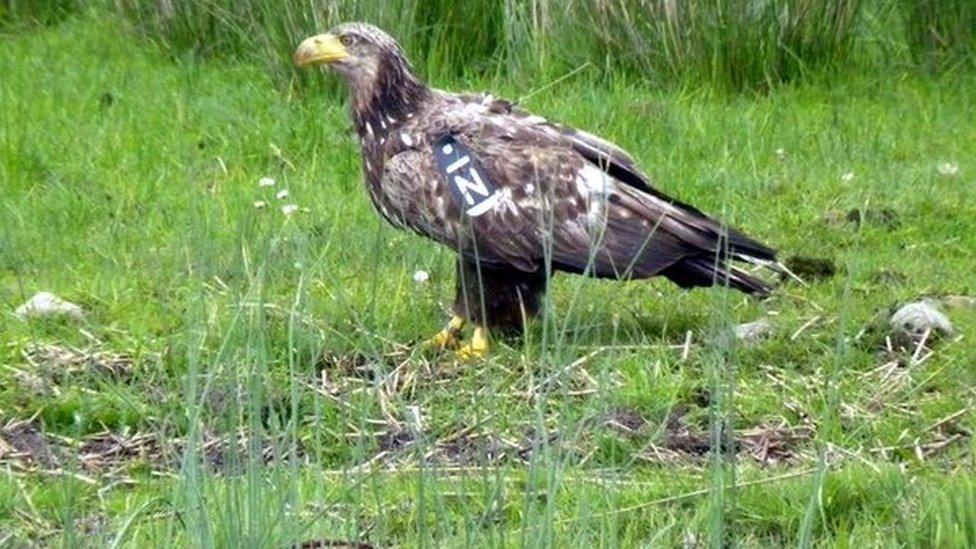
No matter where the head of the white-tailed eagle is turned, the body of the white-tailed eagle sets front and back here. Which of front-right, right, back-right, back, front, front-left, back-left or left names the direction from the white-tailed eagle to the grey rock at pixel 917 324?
back

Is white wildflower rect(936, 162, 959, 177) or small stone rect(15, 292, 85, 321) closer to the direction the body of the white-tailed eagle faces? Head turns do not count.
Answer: the small stone

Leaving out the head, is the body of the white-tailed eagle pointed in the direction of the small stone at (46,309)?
yes

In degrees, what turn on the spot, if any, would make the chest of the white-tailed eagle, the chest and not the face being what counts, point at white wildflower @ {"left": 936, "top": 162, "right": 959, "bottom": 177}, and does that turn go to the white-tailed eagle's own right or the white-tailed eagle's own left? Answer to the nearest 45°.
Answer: approximately 135° to the white-tailed eagle's own right

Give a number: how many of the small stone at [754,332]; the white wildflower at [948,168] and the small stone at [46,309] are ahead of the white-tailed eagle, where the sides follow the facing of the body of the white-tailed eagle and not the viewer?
1

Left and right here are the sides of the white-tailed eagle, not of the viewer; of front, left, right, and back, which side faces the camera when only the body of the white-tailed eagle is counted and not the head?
left

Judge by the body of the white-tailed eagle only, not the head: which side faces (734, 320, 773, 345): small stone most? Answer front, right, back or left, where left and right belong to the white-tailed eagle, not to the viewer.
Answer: back
